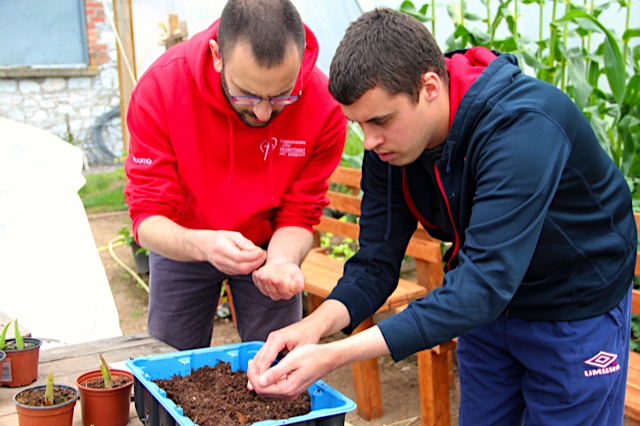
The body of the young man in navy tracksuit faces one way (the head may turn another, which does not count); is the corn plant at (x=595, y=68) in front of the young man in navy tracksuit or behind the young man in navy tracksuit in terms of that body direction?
behind

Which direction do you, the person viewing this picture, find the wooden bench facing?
facing the viewer and to the left of the viewer

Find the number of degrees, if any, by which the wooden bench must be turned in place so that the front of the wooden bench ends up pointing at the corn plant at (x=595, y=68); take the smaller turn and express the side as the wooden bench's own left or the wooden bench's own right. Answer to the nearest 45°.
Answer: approximately 180°

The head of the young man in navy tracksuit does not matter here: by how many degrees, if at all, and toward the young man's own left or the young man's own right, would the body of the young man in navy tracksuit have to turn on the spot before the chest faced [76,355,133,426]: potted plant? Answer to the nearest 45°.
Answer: approximately 45° to the young man's own right

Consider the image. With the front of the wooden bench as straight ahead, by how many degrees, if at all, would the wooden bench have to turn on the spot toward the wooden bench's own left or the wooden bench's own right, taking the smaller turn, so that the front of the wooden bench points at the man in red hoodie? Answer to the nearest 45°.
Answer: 0° — it already faces them

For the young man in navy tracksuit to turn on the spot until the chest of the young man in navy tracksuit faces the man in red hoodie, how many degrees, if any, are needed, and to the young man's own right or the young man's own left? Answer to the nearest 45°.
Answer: approximately 90° to the young man's own right

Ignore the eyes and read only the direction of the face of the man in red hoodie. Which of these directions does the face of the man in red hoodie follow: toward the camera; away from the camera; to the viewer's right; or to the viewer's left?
toward the camera

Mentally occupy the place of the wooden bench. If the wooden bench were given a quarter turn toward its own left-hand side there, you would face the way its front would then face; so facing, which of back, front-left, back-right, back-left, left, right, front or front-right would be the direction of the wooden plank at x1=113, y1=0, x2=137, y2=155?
back

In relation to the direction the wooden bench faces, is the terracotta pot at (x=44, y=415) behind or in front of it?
in front

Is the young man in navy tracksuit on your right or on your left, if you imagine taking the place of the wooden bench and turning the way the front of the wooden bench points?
on your left

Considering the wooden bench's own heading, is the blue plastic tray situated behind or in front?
in front

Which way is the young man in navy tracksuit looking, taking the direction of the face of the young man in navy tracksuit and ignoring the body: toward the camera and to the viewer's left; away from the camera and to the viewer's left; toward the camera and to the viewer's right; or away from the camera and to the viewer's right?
toward the camera and to the viewer's left

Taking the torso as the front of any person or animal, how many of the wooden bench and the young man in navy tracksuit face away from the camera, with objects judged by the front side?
0

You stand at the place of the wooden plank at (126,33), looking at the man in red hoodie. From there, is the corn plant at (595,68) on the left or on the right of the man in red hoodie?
left

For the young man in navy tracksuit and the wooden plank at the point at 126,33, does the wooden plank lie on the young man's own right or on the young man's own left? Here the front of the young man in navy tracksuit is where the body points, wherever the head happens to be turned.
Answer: on the young man's own right
